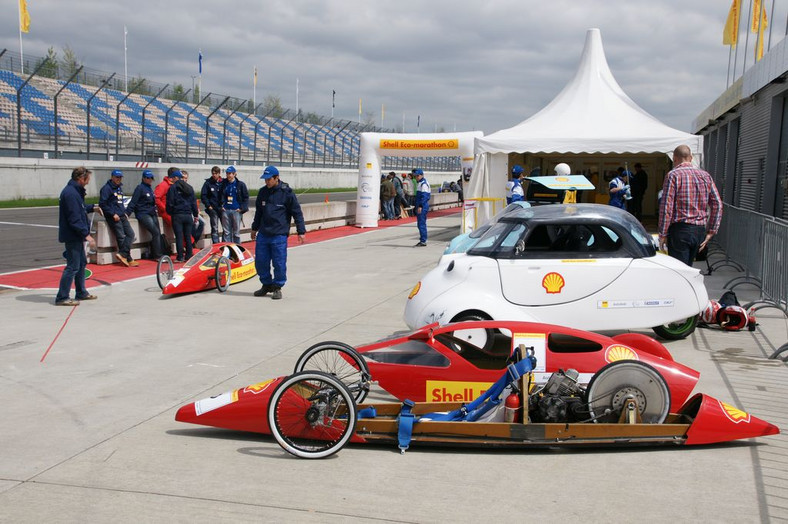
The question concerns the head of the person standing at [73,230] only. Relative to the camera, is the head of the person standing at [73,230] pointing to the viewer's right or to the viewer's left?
to the viewer's right

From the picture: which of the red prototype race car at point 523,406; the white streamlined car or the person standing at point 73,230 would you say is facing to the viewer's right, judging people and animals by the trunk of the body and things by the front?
the person standing

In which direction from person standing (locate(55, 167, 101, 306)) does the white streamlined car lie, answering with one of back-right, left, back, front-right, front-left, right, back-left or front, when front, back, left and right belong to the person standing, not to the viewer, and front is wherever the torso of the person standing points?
front-right

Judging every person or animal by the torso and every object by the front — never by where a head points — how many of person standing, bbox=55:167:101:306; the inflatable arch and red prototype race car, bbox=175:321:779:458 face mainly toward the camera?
1

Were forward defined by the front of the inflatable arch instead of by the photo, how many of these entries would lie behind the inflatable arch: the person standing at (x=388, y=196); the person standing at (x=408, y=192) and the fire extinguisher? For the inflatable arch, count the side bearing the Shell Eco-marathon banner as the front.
2

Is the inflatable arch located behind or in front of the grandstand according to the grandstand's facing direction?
in front

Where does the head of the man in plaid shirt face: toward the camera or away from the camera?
away from the camera

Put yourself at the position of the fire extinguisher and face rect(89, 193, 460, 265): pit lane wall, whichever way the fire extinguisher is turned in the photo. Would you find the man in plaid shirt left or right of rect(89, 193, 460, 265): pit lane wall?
right

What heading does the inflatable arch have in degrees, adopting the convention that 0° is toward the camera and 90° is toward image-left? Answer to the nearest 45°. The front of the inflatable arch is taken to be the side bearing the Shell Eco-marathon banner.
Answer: approximately 0°

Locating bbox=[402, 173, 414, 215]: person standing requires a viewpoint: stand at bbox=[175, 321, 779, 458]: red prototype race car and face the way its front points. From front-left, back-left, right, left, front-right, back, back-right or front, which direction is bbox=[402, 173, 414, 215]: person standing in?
right

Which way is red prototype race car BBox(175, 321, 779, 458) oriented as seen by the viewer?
to the viewer's left

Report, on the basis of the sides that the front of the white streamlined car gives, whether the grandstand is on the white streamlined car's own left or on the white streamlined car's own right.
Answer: on the white streamlined car's own right

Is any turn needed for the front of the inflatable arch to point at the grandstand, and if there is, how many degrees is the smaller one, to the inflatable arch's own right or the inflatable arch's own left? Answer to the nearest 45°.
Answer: approximately 135° to the inflatable arch's own right

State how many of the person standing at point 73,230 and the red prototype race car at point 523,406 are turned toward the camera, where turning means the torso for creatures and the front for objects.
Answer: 0
